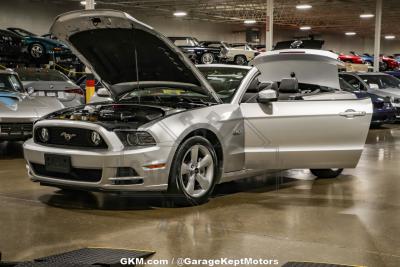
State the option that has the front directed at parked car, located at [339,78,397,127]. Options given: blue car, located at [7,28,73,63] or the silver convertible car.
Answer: the blue car

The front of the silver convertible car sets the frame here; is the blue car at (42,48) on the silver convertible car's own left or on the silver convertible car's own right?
on the silver convertible car's own right

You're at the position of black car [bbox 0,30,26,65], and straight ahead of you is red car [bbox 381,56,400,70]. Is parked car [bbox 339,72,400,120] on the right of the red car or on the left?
right

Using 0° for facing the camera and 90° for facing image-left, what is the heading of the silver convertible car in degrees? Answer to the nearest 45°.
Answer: approximately 45°
